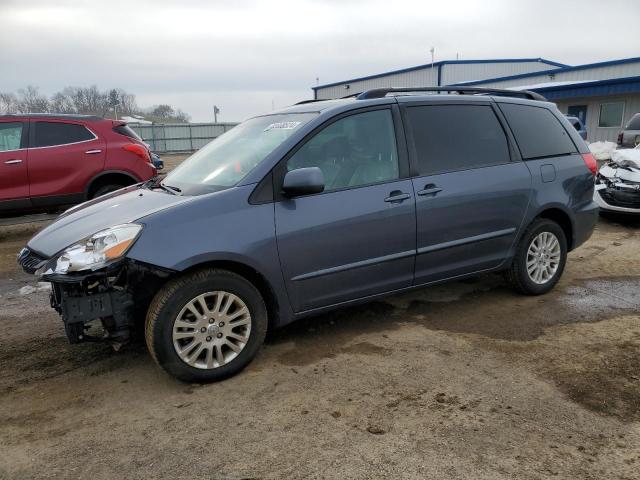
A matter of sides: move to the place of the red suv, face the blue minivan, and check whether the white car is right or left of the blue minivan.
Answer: left

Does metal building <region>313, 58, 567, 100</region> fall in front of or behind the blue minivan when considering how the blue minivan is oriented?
behind

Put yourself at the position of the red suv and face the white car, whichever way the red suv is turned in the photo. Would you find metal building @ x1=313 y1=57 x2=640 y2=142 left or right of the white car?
left

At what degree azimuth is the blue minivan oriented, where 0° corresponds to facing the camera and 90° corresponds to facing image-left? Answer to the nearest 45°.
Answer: approximately 45°

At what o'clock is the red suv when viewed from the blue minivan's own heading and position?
The red suv is roughly at 3 o'clock from the blue minivan.

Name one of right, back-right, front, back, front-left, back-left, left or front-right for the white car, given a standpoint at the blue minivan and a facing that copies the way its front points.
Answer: back
